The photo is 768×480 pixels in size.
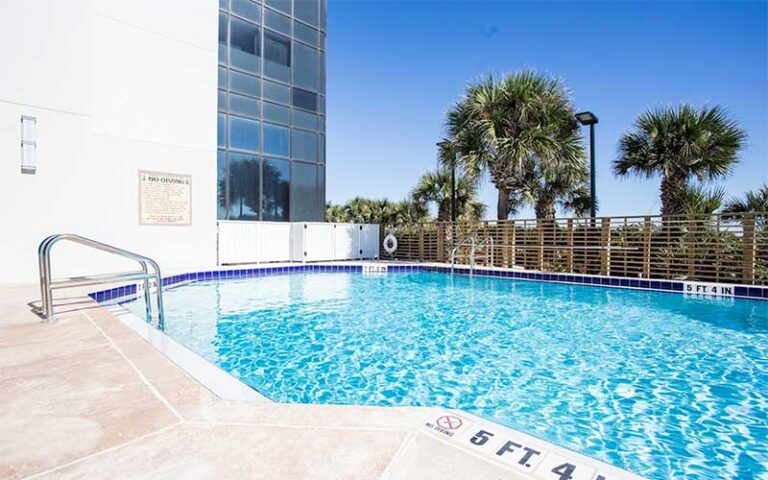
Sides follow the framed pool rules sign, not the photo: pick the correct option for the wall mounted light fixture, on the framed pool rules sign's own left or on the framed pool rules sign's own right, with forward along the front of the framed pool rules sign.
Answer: on the framed pool rules sign's own right

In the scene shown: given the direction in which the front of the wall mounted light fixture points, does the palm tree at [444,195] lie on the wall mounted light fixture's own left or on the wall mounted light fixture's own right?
on the wall mounted light fixture's own left

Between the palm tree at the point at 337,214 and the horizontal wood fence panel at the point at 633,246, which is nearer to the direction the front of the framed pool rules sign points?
the horizontal wood fence panel

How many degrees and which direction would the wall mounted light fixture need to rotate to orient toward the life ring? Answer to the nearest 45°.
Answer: approximately 45° to its left

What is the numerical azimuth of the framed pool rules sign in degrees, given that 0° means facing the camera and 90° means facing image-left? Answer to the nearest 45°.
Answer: approximately 315°

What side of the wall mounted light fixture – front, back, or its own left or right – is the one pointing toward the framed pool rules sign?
left

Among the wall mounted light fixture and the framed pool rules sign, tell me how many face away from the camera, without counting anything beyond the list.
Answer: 0

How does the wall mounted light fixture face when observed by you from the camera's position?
facing the viewer and to the right of the viewer
